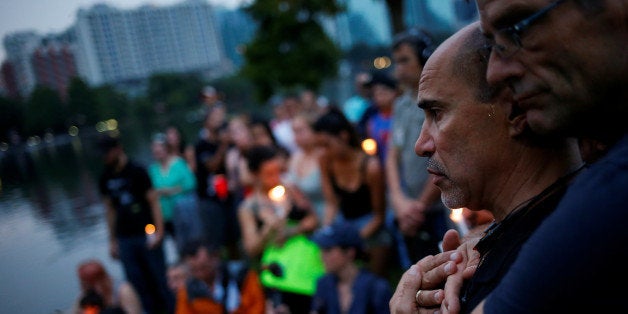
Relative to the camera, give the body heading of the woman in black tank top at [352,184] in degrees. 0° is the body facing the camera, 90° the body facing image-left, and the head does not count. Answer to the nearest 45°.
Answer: approximately 45°

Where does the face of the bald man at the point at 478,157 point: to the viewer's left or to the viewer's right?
to the viewer's left

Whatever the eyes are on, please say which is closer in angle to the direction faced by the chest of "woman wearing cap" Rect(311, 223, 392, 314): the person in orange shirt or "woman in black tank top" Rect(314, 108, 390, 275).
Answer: the person in orange shirt

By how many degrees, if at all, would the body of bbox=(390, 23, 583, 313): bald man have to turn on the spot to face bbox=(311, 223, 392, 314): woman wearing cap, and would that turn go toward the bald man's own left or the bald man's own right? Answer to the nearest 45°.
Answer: approximately 45° to the bald man's own right

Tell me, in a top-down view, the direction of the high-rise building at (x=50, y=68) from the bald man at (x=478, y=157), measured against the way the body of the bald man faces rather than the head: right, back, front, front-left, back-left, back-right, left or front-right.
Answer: front-right

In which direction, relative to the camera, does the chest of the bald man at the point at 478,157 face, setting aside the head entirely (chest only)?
to the viewer's left

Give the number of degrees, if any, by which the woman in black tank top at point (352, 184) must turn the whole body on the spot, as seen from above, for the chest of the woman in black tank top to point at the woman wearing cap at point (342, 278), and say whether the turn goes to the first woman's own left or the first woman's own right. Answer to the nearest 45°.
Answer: approximately 45° to the first woman's own left
